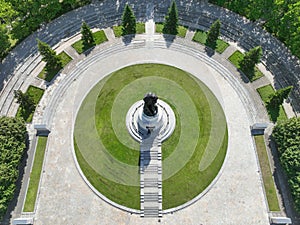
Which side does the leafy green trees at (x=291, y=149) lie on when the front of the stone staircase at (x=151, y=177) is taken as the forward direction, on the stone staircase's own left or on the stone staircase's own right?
on the stone staircase's own left

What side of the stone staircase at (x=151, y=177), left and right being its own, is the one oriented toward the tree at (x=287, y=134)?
left

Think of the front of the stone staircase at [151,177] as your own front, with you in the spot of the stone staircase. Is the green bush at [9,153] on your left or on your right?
on your right

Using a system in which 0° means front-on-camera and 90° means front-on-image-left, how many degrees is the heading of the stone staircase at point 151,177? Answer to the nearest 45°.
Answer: approximately 0°
